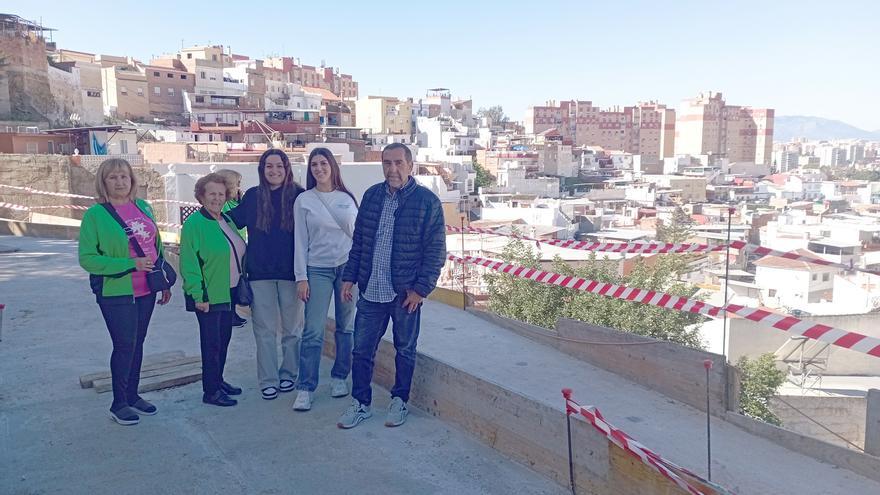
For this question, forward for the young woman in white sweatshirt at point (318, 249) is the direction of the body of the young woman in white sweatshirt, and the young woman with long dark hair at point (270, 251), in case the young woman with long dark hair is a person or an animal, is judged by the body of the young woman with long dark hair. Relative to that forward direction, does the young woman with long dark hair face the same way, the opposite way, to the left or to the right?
the same way

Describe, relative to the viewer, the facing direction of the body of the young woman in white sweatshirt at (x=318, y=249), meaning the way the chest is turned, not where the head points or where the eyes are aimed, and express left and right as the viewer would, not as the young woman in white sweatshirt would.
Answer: facing the viewer

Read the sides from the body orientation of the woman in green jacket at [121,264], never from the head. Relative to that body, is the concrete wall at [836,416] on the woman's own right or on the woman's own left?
on the woman's own left

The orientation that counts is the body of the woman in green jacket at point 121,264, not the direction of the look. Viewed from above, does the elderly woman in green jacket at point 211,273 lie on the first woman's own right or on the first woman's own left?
on the first woman's own left

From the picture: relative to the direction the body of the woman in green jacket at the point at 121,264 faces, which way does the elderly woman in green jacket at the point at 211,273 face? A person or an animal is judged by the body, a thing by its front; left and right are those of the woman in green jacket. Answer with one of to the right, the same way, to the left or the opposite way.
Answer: the same way

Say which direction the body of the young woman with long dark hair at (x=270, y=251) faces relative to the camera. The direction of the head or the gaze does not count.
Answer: toward the camera

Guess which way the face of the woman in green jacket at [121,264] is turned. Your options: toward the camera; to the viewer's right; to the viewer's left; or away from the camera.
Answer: toward the camera

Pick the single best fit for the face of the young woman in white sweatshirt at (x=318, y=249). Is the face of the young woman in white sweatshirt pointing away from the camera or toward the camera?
toward the camera

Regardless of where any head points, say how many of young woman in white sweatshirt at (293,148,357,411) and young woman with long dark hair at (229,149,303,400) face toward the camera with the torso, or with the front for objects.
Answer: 2

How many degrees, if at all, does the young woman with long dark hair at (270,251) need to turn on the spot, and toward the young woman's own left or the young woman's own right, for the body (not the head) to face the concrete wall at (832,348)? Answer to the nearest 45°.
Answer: approximately 135° to the young woman's own left

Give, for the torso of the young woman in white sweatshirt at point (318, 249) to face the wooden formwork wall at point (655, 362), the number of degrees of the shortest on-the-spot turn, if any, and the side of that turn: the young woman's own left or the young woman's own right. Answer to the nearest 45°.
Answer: approximately 90° to the young woman's own left

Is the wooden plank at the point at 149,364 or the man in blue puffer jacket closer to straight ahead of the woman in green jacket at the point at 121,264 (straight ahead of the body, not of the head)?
the man in blue puffer jacket

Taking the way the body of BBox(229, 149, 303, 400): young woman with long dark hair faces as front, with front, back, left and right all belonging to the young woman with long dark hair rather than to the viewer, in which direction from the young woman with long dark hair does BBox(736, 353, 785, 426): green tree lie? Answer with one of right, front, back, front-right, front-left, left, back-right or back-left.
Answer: back-left

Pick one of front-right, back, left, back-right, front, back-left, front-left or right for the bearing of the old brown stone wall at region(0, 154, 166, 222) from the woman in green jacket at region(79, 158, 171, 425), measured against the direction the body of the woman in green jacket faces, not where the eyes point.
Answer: back-left

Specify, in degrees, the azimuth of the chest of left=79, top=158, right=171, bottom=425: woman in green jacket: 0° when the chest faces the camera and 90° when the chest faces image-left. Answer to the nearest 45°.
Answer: approximately 315°
